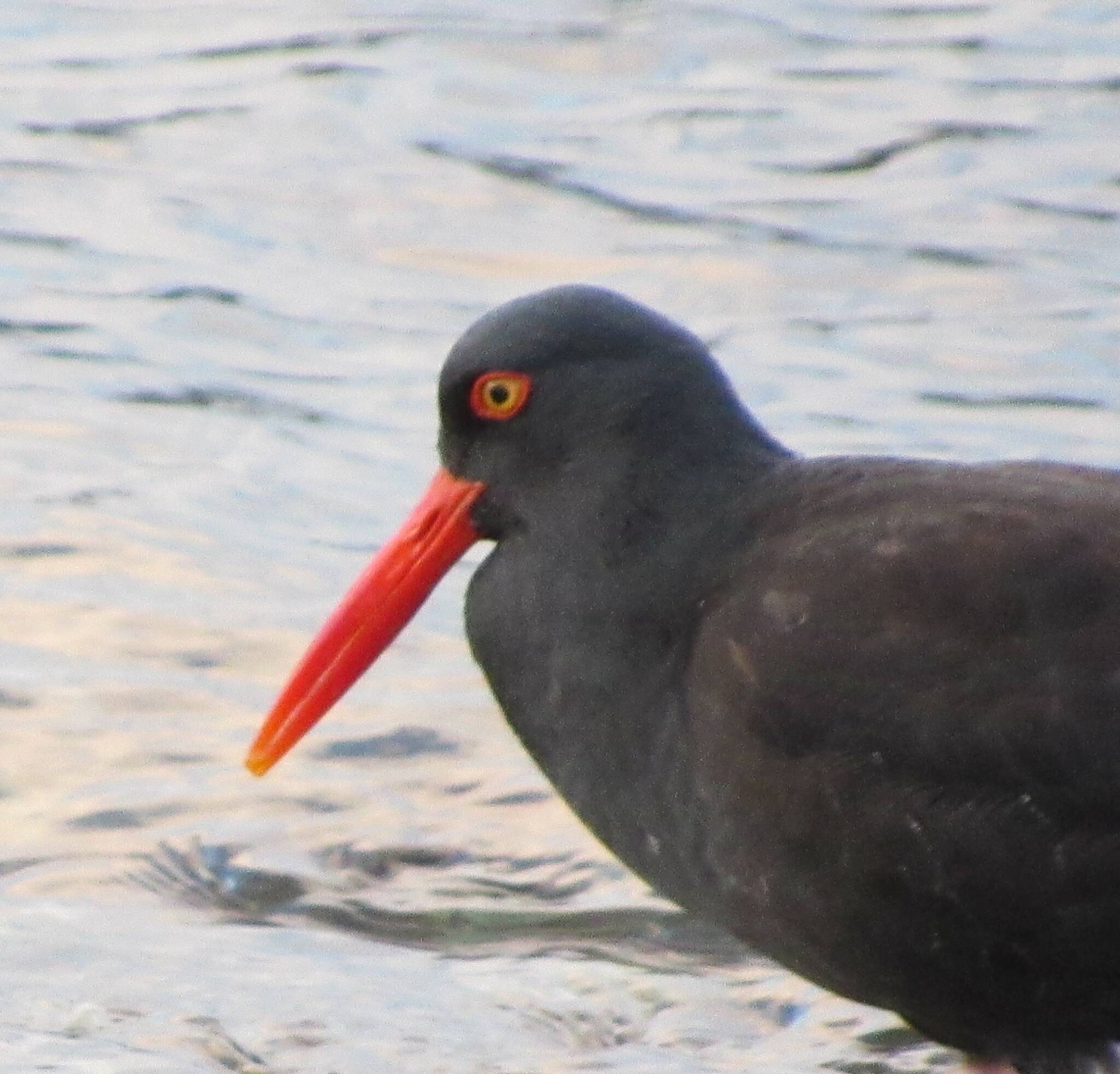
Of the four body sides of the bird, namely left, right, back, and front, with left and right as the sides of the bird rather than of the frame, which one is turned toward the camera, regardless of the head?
left
